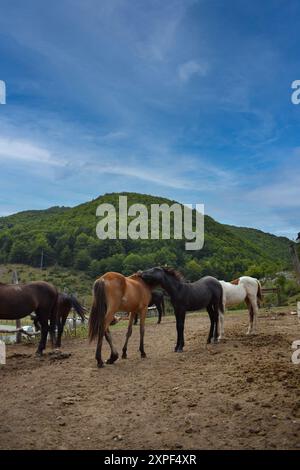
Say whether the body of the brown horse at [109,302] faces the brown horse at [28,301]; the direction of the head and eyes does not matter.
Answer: no

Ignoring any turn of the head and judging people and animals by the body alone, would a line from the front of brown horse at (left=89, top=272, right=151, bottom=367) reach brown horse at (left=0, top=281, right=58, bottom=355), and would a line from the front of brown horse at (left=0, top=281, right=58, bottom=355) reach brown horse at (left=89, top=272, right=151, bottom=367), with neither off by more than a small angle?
no

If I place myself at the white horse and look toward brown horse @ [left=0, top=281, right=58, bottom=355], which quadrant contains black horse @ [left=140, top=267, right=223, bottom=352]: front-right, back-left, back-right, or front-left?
front-left

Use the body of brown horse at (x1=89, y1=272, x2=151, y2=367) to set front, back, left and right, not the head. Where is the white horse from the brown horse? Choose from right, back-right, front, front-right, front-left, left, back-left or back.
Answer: front

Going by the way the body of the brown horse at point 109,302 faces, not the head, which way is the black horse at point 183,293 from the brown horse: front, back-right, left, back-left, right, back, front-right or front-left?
front

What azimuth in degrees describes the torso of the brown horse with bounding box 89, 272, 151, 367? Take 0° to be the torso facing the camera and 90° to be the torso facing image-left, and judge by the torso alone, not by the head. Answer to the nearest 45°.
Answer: approximately 225°
